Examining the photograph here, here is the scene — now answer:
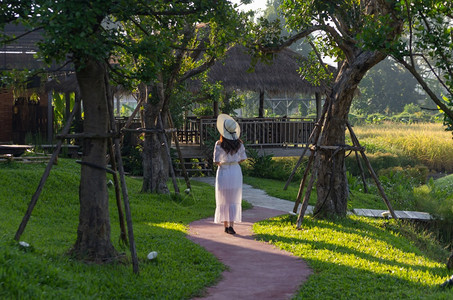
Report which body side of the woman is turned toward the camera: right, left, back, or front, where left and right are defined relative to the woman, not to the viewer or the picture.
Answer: back

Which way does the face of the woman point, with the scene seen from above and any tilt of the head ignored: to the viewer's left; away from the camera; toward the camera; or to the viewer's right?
away from the camera

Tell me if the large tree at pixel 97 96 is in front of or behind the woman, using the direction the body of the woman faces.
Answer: behind

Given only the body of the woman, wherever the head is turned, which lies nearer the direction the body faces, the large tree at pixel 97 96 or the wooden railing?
the wooden railing

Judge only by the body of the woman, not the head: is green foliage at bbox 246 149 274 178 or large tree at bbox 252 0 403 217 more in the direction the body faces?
the green foliage

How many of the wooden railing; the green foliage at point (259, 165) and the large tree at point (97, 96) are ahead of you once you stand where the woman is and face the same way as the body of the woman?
2

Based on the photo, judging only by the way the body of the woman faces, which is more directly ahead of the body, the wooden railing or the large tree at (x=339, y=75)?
the wooden railing

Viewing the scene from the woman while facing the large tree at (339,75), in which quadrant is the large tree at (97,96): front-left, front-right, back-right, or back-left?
back-right

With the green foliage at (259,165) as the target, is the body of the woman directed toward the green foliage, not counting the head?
yes

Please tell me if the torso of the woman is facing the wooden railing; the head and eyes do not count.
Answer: yes

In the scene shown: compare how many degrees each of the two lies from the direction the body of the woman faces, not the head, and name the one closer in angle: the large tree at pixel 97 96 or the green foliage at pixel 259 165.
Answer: the green foliage

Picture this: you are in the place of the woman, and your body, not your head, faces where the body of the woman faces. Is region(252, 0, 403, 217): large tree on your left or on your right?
on your right
